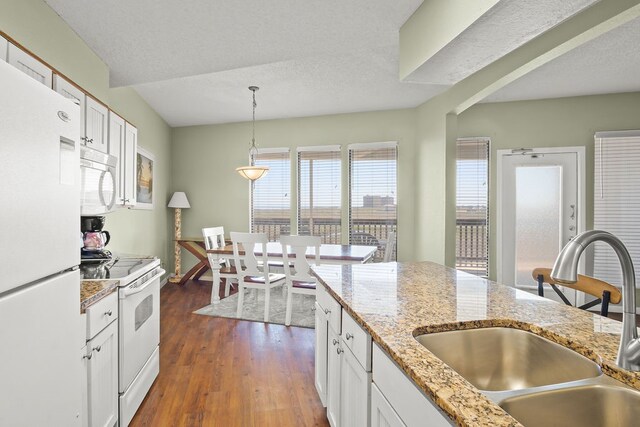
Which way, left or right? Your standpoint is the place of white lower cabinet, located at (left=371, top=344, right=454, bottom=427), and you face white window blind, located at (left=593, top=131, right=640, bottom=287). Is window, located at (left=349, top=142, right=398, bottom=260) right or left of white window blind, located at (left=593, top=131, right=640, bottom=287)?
left

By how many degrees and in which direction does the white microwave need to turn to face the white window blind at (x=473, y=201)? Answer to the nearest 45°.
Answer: approximately 45° to its left

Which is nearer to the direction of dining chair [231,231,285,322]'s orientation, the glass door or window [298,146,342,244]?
the window

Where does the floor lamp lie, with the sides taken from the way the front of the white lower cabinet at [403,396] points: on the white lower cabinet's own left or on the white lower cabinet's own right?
on the white lower cabinet's own right

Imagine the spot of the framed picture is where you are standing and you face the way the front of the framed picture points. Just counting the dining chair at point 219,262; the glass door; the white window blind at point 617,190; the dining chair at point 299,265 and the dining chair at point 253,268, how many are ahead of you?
5

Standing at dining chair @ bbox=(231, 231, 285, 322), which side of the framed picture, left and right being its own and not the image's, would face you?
front

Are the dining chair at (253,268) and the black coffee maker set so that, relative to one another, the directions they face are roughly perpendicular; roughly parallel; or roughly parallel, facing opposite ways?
roughly perpendicular

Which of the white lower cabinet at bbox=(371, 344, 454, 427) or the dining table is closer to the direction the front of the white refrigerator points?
the white lower cabinet

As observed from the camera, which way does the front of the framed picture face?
facing the viewer and to the right of the viewer

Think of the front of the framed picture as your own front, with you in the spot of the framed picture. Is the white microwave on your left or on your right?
on your right

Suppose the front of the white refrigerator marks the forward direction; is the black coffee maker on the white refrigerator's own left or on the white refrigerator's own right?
on the white refrigerator's own left

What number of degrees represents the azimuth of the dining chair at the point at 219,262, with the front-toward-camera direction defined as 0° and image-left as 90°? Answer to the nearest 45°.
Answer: approximately 225°

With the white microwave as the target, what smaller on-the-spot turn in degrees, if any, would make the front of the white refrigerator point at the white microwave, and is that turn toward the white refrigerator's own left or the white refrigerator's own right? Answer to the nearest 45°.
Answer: approximately 135° to the white refrigerator's own left
